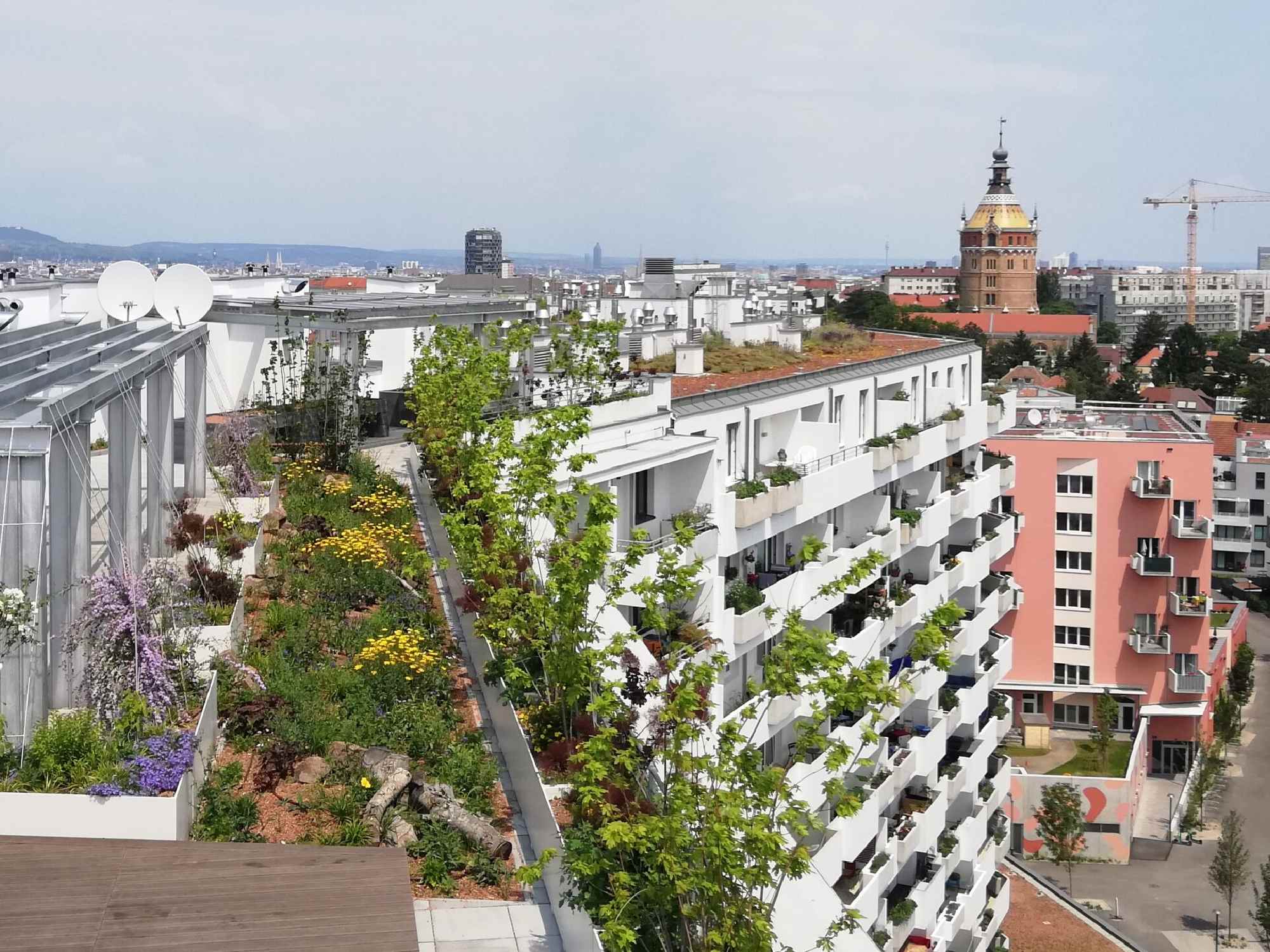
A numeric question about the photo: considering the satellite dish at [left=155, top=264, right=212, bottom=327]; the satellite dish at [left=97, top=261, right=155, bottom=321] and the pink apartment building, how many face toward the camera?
3

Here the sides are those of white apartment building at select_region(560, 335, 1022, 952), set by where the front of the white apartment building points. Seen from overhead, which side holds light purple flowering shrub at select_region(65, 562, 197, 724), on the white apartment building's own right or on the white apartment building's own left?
on the white apartment building's own right

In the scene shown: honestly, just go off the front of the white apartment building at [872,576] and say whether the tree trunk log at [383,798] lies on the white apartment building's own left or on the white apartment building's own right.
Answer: on the white apartment building's own right

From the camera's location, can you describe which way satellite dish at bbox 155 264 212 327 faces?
facing the viewer

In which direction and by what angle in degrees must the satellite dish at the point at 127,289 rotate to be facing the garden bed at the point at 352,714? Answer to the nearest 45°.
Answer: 0° — it already faces it

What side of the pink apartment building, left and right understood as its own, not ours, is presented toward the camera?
front

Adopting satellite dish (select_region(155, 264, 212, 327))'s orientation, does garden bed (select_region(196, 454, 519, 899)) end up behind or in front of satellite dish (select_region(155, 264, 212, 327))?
in front

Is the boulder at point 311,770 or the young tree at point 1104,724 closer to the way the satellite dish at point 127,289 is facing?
the boulder

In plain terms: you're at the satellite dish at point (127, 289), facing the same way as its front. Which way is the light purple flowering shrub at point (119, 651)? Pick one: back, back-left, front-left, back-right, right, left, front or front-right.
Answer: front

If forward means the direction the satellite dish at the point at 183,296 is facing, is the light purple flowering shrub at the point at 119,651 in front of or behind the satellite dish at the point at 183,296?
in front

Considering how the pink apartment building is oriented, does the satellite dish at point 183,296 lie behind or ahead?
ahead

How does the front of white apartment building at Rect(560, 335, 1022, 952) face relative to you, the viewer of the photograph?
facing the viewer and to the right of the viewer
